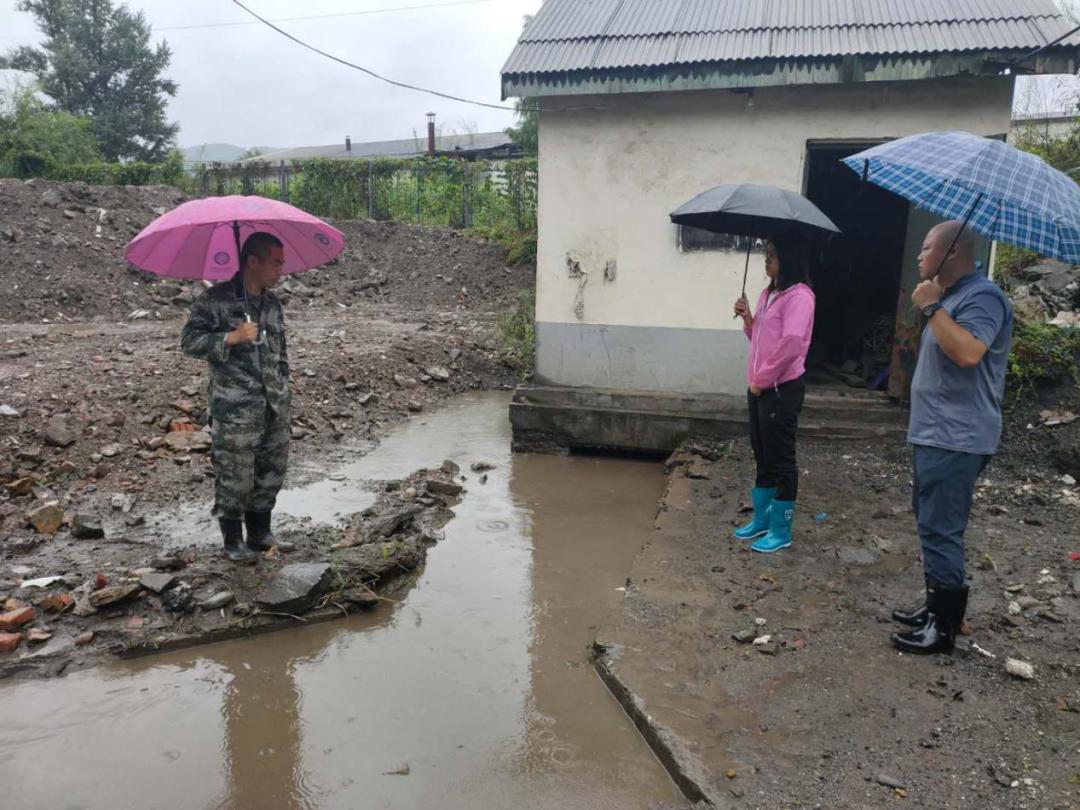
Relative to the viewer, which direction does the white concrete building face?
toward the camera

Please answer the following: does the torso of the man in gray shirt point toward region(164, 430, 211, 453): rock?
yes

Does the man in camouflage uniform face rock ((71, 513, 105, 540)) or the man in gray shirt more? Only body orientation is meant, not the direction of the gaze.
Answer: the man in gray shirt

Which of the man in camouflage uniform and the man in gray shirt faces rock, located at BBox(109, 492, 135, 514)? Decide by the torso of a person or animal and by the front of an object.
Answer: the man in gray shirt

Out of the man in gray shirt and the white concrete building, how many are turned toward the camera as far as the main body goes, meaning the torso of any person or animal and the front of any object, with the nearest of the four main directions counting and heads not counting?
1

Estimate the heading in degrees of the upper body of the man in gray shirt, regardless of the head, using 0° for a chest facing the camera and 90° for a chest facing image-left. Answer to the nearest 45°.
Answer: approximately 90°

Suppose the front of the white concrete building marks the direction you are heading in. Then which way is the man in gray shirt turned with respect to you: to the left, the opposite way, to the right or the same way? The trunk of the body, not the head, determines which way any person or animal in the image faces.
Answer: to the right

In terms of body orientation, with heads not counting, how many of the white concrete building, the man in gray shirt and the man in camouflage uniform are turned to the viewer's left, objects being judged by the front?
1

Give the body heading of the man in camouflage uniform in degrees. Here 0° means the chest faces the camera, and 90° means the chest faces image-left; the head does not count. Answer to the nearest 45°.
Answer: approximately 315°

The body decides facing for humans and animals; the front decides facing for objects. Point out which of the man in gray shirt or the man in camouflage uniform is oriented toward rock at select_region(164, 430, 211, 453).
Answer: the man in gray shirt

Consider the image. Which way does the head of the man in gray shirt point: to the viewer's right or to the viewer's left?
to the viewer's left

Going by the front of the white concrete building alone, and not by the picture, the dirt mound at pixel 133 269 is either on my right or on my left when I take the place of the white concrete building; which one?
on my right

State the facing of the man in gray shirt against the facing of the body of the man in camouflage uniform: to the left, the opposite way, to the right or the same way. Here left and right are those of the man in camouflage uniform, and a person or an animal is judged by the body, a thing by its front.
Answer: the opposite way

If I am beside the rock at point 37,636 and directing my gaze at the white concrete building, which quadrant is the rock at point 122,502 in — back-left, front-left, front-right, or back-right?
front-left

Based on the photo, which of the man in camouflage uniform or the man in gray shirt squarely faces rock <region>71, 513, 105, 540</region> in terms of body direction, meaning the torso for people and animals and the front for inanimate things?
the man in gray shirt

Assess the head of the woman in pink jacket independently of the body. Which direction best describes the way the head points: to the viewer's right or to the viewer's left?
to the viewer's left
